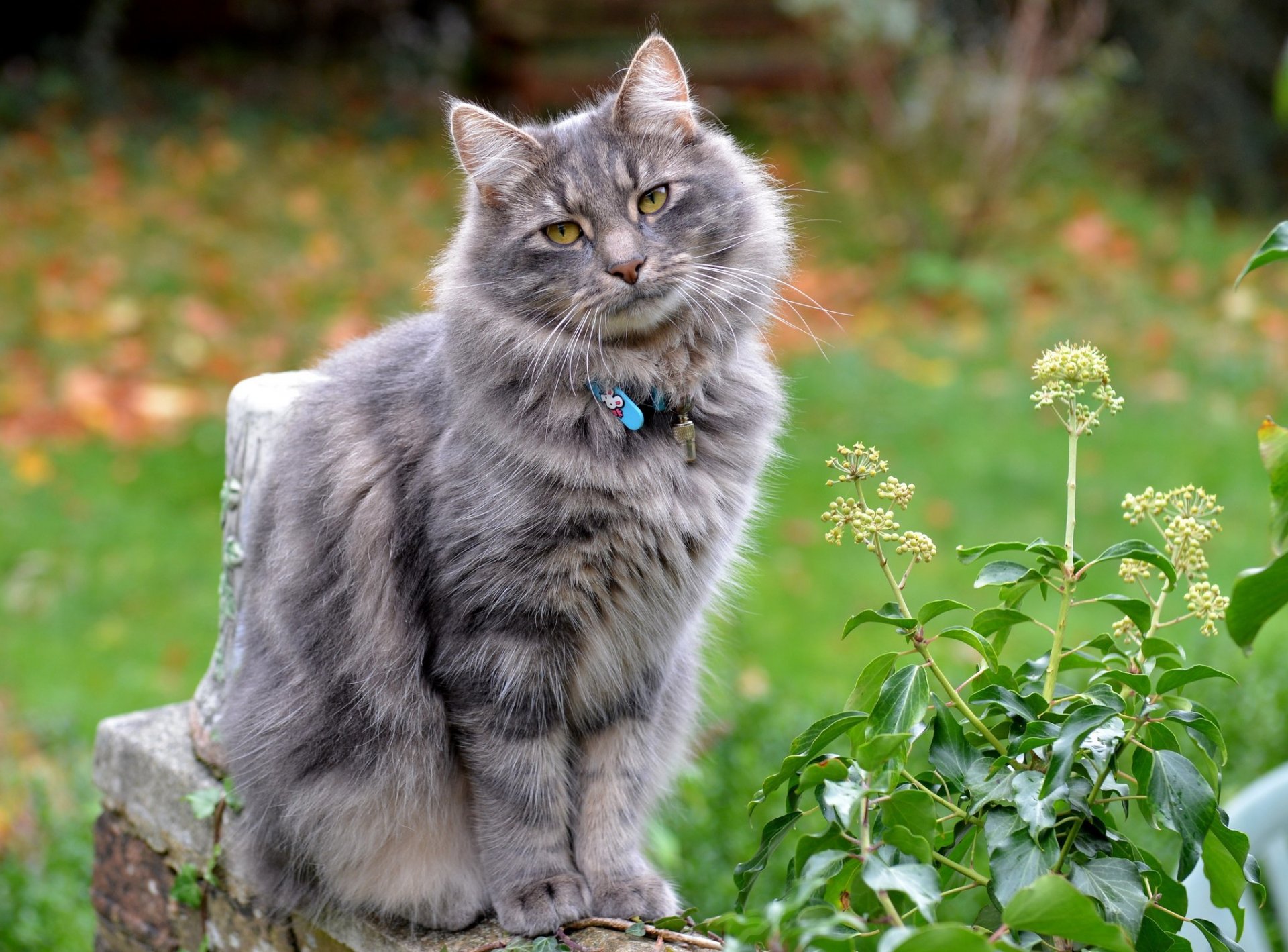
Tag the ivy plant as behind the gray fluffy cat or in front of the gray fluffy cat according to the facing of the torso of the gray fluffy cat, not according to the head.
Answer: in front

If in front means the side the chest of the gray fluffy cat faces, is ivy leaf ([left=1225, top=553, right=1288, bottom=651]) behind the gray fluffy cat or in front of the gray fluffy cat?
in front
